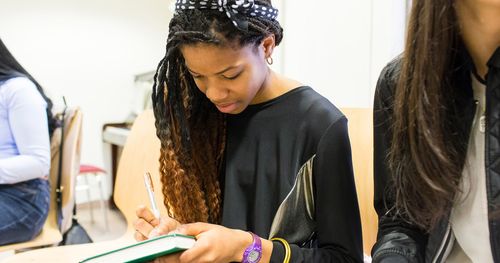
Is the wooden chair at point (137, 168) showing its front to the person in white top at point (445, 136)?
no

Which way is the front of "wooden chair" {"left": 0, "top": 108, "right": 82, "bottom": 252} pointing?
to the viewer's left

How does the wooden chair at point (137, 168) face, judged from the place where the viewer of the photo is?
facing the viewer and to the left of the viewer

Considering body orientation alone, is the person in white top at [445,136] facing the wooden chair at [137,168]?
no
